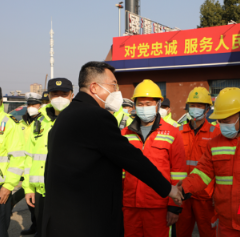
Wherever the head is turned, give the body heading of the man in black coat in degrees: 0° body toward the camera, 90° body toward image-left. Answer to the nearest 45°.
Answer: approximately 225°

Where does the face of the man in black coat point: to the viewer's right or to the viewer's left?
to the viewer's right

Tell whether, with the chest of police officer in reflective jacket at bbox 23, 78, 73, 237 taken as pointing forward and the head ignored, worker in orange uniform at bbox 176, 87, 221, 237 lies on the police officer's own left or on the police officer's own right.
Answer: on the police officer's own left

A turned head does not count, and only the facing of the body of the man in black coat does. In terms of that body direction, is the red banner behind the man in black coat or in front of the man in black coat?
in front

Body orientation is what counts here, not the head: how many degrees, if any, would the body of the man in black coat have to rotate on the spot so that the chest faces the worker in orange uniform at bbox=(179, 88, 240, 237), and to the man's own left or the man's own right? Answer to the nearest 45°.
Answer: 0° — they already face them

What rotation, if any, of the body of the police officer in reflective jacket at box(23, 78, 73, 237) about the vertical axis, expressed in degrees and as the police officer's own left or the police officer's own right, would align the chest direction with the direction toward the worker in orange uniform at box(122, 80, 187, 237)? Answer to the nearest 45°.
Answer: approximately 45° to the police officer's own left

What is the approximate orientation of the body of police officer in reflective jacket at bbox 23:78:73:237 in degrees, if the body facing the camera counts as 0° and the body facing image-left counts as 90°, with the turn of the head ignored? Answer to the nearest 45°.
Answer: approximately 0°

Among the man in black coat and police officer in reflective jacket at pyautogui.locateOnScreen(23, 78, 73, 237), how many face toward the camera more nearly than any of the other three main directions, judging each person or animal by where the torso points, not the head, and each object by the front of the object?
1
